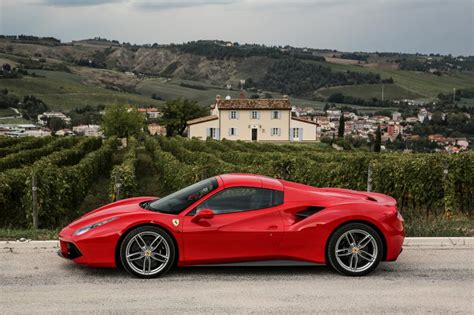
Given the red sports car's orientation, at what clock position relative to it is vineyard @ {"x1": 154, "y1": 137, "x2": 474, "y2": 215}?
The vineyard is roughly at 4 o'clock from the red sports car.

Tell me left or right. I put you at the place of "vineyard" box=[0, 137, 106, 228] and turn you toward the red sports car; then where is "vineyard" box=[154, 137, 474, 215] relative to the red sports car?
left

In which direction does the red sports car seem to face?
to the viewer's left

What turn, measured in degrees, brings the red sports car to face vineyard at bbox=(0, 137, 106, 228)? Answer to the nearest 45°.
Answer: approximately 45° to its right

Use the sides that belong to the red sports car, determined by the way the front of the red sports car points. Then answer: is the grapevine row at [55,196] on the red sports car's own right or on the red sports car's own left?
on the red sports car's own right
